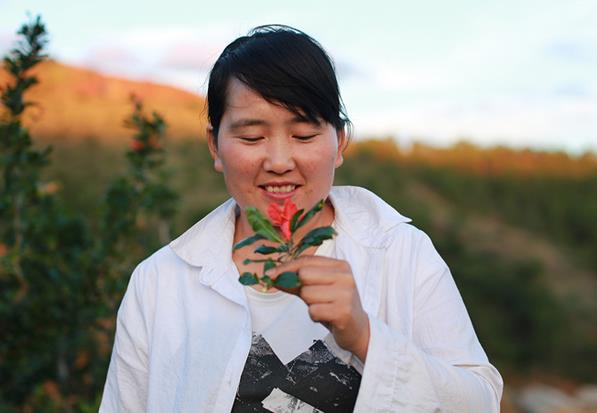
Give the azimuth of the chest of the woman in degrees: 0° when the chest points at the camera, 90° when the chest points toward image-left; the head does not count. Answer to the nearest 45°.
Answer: approximately 0°
